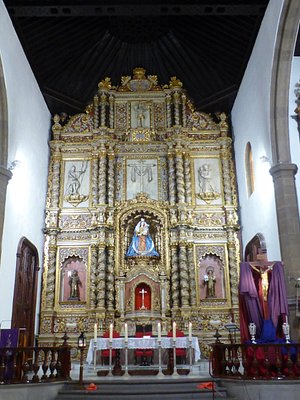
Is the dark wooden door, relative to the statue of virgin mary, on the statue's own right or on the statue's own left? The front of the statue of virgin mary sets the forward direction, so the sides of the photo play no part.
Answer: on the statue's own right

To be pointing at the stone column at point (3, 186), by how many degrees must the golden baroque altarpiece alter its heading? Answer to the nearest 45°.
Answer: approximately 45° to its right

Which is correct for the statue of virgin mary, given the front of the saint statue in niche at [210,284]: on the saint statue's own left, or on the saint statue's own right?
on the saint statue's own right

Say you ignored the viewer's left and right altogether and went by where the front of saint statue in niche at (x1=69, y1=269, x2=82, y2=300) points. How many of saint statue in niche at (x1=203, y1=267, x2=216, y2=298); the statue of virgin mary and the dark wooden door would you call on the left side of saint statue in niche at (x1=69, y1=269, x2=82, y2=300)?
2

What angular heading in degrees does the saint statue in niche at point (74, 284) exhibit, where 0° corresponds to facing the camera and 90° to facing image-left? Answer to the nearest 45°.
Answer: approximately 0°

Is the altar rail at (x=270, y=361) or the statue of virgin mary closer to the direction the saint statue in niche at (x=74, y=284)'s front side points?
the altar rail

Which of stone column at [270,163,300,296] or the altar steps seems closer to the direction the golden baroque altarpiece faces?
the altar steps

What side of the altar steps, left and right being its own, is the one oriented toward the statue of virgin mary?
back

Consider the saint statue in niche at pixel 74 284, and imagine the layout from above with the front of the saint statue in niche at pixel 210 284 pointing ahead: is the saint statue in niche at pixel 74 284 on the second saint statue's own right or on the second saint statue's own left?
on the second saint statue's own right

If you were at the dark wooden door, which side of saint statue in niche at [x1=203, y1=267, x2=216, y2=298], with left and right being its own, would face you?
right
